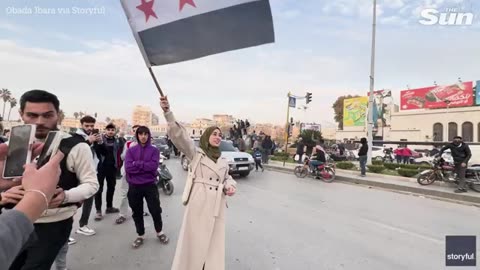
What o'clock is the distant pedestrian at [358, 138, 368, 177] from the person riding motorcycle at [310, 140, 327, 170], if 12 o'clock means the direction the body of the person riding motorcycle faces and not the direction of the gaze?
The distant pedestrian is roughly at 5 o'clock from the person riding motorcycle.

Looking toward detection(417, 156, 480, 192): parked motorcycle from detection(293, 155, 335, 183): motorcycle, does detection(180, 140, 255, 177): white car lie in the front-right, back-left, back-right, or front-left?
back-right

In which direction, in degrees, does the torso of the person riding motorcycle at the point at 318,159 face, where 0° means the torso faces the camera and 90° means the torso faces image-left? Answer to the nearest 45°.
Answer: approximately 90°

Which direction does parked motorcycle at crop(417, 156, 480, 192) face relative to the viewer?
to the viewer's left

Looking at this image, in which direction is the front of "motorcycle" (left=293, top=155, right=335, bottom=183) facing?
to the viewer's left

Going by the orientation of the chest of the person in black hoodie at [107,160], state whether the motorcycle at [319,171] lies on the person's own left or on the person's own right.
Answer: on the person's own left

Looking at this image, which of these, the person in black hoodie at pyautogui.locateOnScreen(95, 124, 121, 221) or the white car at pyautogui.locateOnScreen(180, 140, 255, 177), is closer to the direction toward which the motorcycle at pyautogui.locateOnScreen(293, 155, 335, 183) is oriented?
the white car

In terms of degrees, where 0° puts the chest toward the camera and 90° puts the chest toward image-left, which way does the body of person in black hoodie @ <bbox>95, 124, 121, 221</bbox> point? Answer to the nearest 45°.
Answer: approximately 0°

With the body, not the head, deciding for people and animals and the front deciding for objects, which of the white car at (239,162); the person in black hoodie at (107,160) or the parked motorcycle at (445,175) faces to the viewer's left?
the parked motorcycle

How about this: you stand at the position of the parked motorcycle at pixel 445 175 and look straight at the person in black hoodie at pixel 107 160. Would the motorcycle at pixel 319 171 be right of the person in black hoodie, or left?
right

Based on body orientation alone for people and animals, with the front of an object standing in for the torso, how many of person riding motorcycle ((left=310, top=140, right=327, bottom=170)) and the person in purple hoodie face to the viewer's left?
1

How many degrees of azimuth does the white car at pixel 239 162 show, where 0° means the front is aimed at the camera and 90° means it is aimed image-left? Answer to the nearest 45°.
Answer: approximately 315°

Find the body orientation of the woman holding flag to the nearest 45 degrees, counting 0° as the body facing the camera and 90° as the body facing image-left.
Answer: approximately 315°
